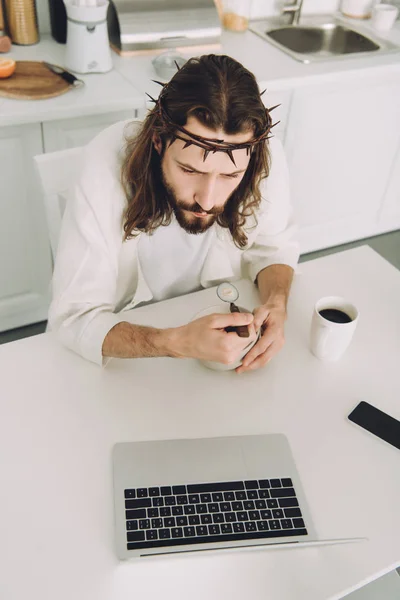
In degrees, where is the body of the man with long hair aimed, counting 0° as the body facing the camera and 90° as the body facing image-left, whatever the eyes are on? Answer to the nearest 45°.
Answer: approximately 315°

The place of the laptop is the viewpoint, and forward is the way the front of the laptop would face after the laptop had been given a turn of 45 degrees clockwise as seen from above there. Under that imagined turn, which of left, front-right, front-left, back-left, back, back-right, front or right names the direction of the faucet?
front-left

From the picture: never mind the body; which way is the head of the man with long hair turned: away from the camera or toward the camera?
toward the camera

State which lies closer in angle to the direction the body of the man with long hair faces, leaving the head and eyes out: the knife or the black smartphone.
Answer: the black smartphone

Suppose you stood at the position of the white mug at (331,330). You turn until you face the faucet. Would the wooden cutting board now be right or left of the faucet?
left

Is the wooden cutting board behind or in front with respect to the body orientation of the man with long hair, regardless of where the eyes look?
behind

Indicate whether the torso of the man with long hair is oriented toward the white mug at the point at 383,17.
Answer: no

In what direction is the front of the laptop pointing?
away from the camera

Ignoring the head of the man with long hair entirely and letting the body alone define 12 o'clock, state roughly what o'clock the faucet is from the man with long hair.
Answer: The faucet is roughly at 8 o'clock from the man with long hair.

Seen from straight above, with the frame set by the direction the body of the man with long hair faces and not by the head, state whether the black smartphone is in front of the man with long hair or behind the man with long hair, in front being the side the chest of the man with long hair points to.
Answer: in front
